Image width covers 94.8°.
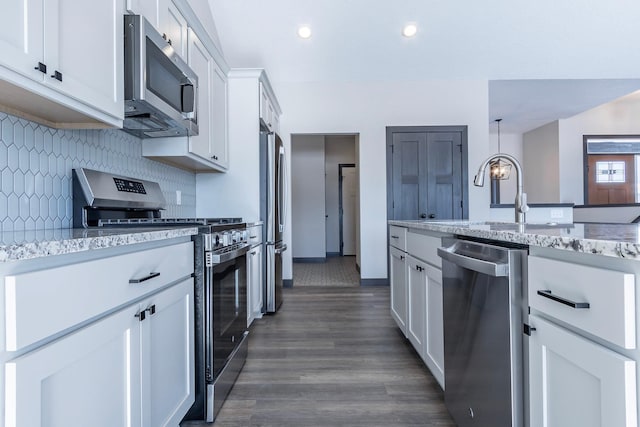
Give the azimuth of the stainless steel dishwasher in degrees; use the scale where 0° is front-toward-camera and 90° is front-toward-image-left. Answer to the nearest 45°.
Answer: approximately 45°

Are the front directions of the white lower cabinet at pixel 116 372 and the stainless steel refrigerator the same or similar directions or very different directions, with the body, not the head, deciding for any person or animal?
same or similar directions

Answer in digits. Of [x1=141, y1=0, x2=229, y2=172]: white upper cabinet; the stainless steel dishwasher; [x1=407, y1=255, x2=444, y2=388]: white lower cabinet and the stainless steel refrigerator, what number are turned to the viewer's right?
2

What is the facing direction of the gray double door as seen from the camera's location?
facing the viewer

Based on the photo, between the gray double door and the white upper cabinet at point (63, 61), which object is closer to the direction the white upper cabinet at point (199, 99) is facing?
the gray double door

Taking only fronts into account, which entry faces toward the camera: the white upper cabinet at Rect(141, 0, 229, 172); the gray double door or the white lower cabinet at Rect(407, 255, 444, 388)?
the gray double door

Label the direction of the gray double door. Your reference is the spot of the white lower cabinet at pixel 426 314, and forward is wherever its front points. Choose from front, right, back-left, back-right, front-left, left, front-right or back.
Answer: right

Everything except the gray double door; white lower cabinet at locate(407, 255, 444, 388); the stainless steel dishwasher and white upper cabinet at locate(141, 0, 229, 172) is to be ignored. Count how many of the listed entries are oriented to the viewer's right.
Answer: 1

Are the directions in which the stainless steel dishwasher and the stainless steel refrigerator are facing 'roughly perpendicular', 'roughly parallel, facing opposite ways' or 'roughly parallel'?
roughly parallel, facing opposite ways

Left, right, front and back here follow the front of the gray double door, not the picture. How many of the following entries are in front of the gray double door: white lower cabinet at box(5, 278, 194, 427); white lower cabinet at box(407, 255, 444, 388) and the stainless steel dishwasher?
3

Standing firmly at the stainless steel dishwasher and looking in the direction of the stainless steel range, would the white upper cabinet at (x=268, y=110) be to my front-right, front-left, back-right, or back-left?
front-right

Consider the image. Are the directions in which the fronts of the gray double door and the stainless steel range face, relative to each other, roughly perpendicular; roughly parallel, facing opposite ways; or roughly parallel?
roughly perpendicular

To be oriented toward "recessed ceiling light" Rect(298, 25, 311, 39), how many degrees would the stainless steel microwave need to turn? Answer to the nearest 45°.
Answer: approximately 90° to its left

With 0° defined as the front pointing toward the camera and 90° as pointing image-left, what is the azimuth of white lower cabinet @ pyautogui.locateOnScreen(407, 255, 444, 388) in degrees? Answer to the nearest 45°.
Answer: approximately 90°

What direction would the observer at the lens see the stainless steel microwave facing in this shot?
facing the viewer and to the right of the viewer

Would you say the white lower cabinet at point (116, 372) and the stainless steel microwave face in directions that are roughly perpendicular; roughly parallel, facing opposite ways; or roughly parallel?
roughly parallel

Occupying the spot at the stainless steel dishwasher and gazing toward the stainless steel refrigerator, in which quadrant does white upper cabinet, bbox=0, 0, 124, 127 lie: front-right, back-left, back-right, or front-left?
front-left

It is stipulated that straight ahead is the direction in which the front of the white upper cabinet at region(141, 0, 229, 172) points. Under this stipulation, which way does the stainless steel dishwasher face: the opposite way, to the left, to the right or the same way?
the opposite way

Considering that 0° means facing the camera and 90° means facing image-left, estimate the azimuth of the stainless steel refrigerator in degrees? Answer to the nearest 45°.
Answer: approximately 270°
